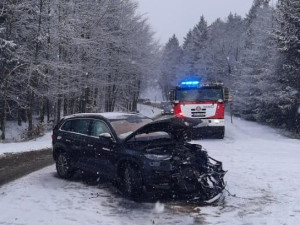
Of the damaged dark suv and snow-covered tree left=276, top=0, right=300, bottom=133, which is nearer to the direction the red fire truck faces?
the damaged dark suv

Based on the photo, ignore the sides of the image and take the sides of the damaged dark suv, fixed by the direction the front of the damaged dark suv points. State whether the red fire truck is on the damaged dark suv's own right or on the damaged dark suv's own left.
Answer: on the damaged dark suv's own left

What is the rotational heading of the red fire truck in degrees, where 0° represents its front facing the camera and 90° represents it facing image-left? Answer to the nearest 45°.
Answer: approximately 0°

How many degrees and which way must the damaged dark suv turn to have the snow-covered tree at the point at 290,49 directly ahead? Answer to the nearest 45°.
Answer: approximately 90° to its left

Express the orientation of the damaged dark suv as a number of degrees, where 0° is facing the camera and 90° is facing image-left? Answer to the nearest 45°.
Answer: approximately 315°

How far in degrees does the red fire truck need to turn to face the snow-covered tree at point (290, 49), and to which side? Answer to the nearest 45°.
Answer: approximately 135° to its left

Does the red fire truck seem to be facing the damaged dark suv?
yes
